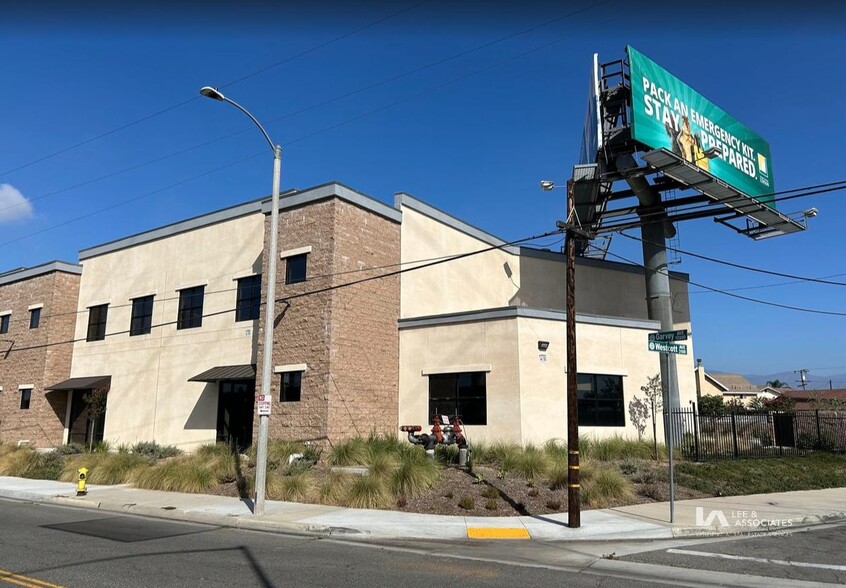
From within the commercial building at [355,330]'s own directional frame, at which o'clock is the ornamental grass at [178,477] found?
The ornamental grass is roughly at 12 o'clock from the commercial building.

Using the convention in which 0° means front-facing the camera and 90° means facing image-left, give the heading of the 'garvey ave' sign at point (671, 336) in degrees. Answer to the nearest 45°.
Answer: approximately 0°

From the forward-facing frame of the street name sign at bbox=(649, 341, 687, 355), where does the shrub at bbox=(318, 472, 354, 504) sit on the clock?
The shrub is roughly at 3 o'clock from the street name sign.

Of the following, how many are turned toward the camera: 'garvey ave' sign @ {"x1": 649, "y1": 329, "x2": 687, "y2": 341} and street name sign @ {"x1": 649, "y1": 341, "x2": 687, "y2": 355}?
2

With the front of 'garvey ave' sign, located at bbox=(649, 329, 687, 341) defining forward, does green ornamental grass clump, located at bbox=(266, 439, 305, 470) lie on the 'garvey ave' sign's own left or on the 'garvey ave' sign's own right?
on the 'garvey ave' sign's own right

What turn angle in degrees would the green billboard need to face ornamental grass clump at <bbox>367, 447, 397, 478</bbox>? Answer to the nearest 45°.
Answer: approximately 90° to its right

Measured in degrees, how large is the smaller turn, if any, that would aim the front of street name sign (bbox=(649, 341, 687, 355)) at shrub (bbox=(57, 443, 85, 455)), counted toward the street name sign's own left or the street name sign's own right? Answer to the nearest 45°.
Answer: approximately 90° to the street name sign's own right

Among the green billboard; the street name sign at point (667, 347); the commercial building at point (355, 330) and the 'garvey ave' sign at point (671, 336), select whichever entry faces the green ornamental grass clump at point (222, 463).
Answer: the commercial building

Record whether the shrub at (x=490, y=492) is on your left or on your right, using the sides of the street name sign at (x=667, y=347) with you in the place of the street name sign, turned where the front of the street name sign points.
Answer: on your right

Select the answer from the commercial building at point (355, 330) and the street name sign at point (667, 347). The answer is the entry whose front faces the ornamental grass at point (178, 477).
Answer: the commercial building

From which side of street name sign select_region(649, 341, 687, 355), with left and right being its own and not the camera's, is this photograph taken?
front

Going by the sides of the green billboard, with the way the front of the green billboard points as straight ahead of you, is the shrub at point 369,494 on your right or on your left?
on your right

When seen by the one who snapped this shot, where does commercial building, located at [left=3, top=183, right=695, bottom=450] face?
facing the viewer and to the left of the viewer
